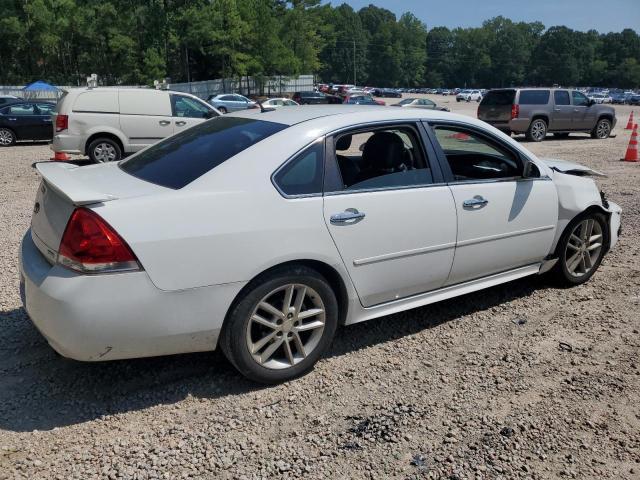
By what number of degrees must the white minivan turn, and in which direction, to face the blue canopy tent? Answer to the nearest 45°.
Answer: approximately 90° to its left

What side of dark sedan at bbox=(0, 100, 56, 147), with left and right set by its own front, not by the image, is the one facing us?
right

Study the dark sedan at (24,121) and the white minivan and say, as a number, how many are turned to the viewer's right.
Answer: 2

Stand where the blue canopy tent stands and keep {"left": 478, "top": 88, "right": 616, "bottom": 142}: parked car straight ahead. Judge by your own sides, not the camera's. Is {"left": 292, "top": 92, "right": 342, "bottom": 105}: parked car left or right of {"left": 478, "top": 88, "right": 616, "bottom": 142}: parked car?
left

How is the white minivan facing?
to the viewer's right

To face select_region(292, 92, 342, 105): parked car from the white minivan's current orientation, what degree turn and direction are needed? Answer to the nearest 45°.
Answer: approximately 45° to its left

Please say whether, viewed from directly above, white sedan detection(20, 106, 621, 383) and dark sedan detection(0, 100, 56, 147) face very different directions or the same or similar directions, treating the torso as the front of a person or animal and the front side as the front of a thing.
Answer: same or similar directions

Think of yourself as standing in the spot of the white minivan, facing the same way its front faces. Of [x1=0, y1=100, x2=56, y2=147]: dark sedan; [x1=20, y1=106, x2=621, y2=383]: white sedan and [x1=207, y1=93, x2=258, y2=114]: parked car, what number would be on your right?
1

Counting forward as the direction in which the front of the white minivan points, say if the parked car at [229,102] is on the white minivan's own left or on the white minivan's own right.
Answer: on the white minivan's own left

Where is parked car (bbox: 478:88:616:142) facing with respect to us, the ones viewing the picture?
facing away from the viewer and to the right of the viewer

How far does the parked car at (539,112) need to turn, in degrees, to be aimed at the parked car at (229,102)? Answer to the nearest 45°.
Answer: approximately 90° to its left

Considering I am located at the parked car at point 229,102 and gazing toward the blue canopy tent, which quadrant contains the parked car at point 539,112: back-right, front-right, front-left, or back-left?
back-left

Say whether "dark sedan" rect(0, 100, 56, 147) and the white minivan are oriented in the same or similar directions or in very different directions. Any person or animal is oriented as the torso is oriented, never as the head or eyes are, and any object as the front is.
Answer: same or similar directions

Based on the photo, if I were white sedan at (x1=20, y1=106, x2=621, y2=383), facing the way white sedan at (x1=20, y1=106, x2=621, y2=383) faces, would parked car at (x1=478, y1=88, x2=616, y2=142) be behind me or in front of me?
in front
